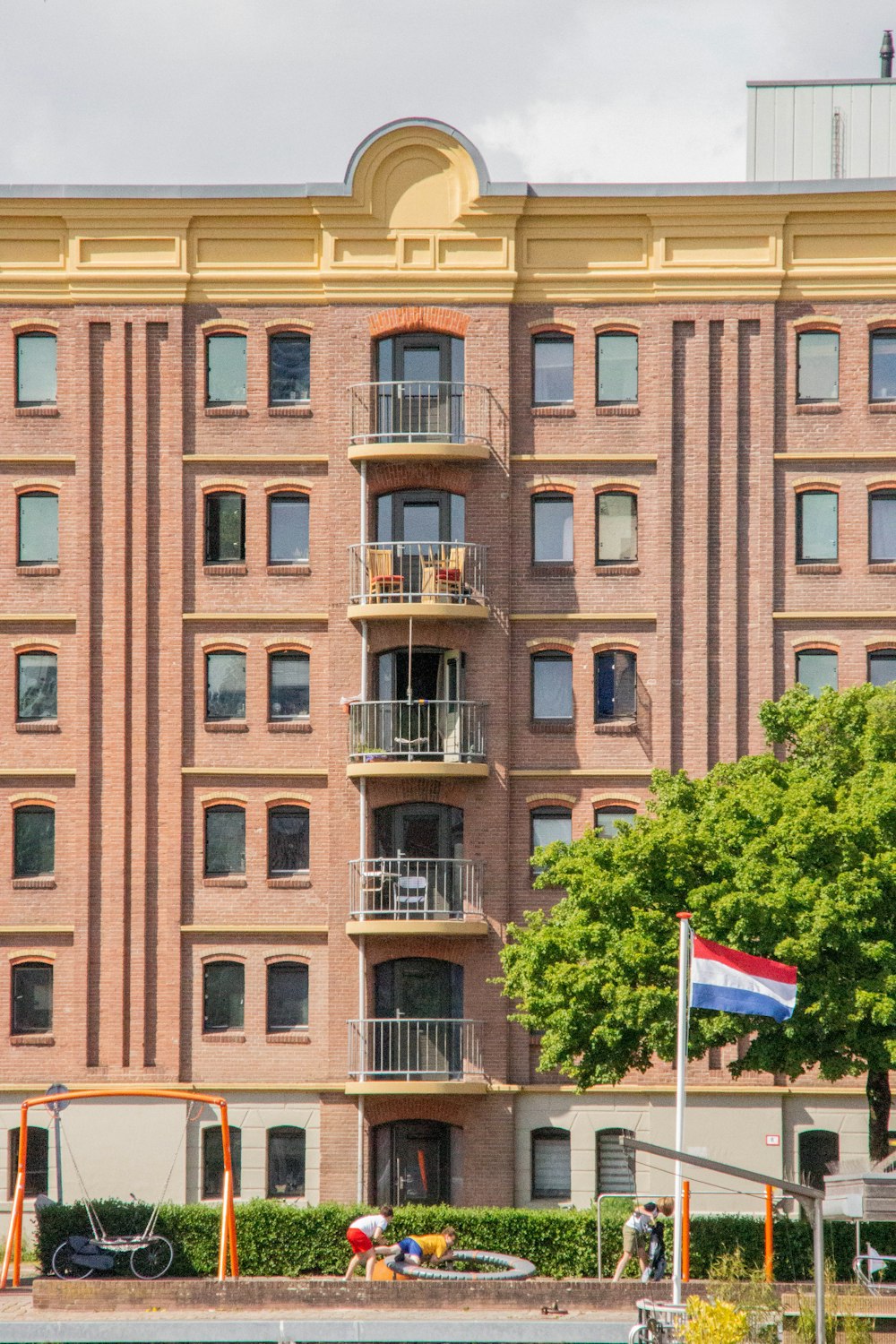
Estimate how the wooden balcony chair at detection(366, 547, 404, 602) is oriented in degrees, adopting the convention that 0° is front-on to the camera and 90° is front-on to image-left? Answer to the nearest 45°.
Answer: approximately 315°

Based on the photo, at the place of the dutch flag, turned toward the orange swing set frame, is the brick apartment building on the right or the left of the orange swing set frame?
right
